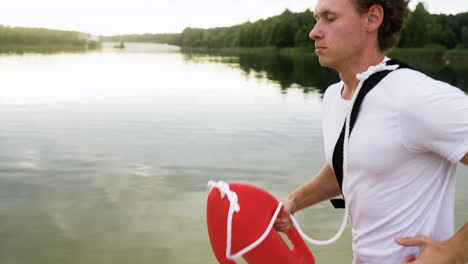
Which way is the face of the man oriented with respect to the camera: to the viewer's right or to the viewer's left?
to the viewer's left

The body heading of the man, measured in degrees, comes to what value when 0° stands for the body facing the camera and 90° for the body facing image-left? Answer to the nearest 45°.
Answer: approximately 45°
